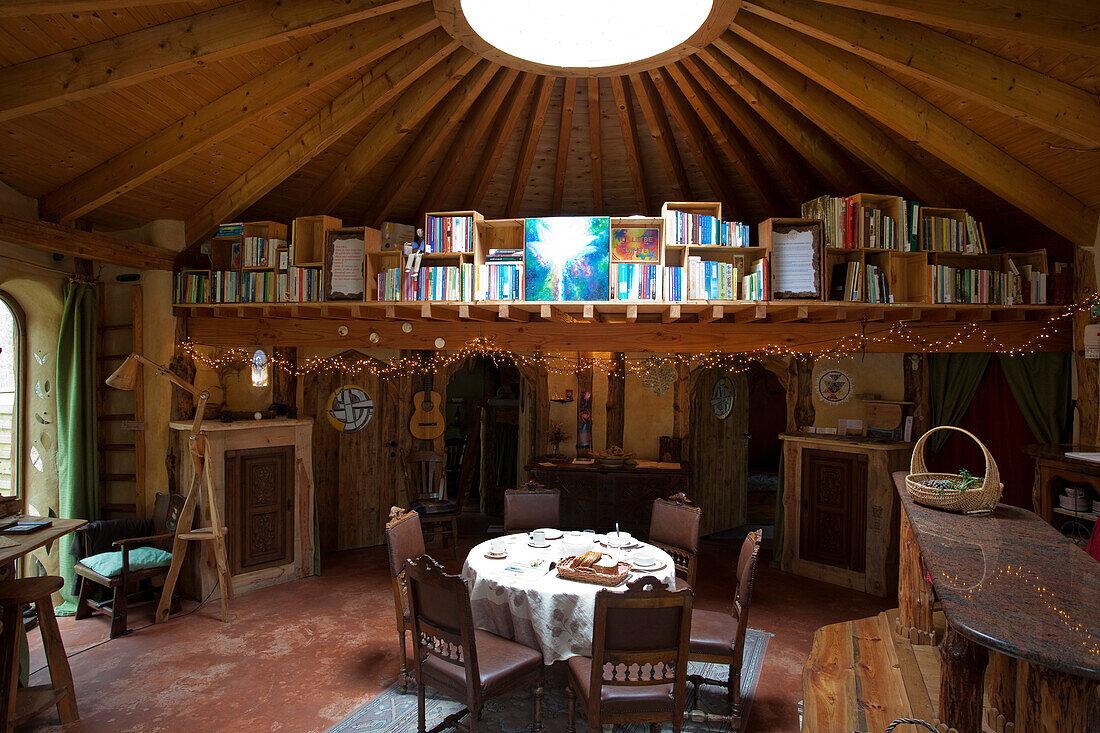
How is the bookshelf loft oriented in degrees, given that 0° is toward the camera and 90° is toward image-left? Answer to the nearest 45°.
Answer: approximately 0°

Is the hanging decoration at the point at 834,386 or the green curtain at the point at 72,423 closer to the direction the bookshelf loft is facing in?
the green curtain

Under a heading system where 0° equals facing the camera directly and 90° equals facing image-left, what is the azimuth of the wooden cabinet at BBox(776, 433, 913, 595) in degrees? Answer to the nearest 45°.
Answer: approximately 45°

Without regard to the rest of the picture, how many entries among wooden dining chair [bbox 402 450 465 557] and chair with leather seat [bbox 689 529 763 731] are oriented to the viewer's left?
1

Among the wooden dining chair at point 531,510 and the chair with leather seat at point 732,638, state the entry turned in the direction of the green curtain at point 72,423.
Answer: the chair with leather seat

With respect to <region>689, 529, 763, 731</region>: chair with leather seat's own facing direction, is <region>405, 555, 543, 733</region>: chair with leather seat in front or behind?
in front

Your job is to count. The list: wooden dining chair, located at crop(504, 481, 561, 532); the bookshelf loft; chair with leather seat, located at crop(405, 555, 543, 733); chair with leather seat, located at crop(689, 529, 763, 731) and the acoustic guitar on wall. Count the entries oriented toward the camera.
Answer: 3

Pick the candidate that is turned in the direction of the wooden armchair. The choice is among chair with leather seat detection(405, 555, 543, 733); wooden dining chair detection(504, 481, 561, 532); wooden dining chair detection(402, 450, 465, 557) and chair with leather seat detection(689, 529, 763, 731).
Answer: chair with leather seat detection(689, 529, 763, 731)

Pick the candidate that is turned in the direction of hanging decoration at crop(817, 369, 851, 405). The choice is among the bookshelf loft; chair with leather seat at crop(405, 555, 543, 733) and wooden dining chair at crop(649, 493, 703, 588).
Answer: the chair with leather seat

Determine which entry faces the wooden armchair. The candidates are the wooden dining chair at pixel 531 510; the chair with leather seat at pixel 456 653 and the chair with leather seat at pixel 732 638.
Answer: the chair with leather seat at pixel 732 638
